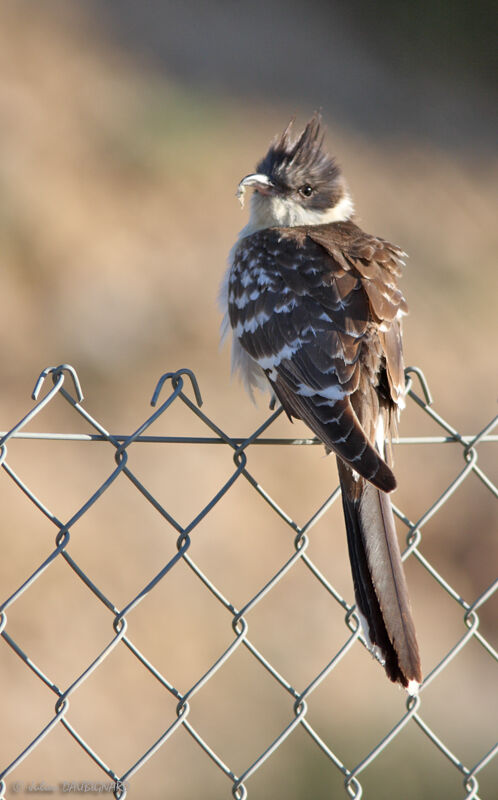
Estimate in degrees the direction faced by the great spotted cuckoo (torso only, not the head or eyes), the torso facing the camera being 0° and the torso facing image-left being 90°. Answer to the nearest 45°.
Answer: approximately 135°
